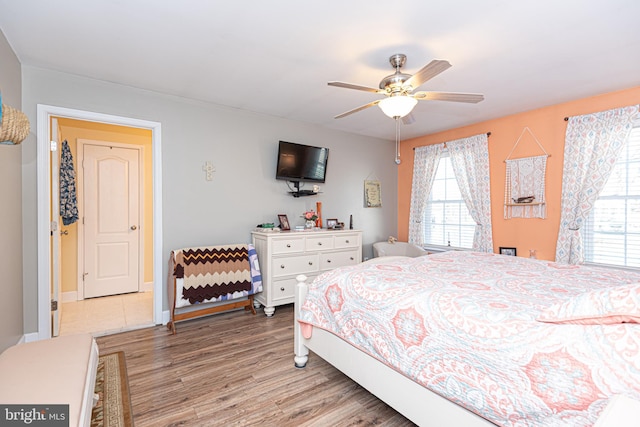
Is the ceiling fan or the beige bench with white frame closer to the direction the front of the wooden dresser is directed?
the ceiling fan

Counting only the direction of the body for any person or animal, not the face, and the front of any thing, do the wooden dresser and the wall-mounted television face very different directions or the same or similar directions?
same or similar directions

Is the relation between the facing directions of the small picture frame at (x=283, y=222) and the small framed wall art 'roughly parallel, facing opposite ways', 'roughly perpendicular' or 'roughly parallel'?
roughly parallel

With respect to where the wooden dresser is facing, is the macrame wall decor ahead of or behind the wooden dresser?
ahead

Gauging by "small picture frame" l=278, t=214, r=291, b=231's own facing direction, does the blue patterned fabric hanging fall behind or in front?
behind

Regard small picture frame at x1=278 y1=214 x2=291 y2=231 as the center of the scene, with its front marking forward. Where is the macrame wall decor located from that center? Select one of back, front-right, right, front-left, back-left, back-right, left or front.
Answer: front-left

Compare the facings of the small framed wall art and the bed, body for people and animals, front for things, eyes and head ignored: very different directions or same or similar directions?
very different directions

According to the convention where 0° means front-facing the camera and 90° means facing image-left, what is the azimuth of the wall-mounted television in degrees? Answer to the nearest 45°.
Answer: approximately 315°

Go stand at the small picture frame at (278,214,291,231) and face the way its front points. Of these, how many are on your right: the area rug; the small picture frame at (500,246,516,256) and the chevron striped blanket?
2

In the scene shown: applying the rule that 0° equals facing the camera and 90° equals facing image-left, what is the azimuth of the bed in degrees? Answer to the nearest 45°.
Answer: approximately 135°

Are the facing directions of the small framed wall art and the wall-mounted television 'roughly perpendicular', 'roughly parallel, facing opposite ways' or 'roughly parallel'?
roughly parallel

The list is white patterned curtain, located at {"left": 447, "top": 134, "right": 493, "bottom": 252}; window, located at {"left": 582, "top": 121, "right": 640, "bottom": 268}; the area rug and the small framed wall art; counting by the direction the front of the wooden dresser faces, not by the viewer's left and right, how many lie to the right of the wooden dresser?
1

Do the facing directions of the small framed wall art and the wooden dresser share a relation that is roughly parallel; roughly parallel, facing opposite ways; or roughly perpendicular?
roughly parallel

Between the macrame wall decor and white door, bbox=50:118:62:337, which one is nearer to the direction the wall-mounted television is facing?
the macrame wall decor
